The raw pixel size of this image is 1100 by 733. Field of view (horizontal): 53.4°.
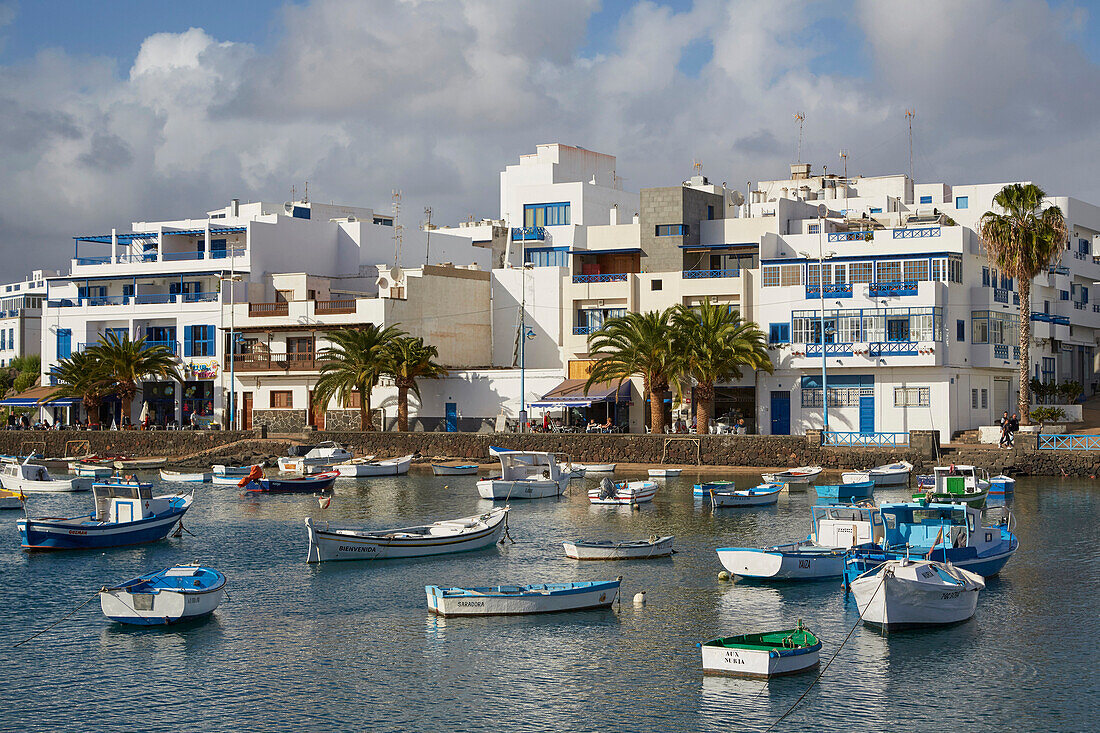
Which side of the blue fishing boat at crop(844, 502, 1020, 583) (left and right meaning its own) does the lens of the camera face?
right

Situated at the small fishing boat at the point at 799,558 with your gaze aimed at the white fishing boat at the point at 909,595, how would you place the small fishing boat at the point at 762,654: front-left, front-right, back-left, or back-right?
front-right

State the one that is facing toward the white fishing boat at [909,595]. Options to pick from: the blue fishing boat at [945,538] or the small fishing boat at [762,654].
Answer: the small fishing boat

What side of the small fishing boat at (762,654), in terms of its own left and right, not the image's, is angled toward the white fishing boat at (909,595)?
front

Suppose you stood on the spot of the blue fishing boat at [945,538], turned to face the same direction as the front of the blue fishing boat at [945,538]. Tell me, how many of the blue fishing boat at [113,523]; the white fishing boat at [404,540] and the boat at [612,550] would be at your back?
3

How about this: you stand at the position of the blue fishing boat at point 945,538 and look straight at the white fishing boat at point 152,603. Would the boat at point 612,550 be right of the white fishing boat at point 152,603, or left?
right

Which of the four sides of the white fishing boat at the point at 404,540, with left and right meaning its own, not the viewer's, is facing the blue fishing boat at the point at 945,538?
front

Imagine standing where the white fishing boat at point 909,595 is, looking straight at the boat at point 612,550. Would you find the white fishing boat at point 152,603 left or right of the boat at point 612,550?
left

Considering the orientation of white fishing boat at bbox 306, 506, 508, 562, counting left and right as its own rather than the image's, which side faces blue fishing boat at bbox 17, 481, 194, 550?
back

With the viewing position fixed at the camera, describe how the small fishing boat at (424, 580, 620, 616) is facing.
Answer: facing to the right of the viewer

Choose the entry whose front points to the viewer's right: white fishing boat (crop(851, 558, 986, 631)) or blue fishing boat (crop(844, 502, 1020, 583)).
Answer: the blue fishing boat

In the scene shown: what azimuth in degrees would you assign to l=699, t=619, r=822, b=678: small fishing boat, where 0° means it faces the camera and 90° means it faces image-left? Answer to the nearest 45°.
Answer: approximately 225°

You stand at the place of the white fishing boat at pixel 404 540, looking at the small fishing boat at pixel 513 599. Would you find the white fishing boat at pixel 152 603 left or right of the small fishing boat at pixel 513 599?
right

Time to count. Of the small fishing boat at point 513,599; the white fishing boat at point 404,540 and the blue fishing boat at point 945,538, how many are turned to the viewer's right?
3

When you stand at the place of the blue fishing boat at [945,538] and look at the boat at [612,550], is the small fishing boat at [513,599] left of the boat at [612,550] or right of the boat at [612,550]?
left
